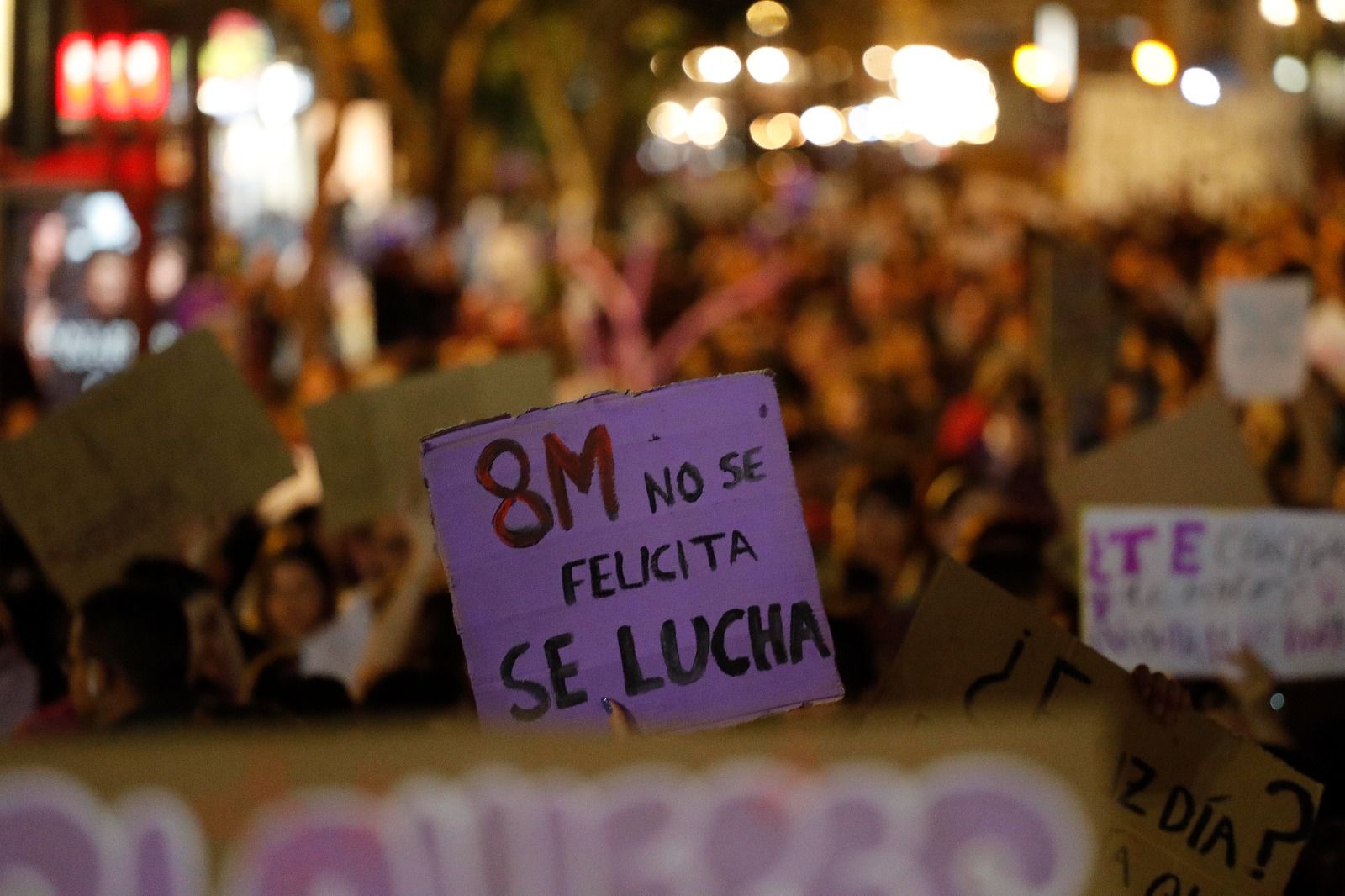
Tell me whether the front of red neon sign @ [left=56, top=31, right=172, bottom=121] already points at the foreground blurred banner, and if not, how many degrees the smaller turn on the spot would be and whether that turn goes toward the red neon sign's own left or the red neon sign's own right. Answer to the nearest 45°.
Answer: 0° — it already faces it

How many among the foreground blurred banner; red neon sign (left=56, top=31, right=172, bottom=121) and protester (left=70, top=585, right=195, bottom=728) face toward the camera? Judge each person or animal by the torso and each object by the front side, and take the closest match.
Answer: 2

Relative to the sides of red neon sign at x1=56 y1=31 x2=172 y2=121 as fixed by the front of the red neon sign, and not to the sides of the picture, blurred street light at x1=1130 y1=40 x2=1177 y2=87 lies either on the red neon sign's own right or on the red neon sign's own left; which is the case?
on the red neon sign's own left

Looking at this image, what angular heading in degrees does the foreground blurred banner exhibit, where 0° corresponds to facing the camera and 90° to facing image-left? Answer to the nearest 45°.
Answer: approximately 0°

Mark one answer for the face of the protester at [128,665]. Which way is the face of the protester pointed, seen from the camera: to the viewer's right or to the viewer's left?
to the viewer's left

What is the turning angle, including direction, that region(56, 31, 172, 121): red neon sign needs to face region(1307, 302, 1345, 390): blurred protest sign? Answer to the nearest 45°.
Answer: approximately 90° to its left

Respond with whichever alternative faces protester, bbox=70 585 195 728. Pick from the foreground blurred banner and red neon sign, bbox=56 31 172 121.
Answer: the red neon sign

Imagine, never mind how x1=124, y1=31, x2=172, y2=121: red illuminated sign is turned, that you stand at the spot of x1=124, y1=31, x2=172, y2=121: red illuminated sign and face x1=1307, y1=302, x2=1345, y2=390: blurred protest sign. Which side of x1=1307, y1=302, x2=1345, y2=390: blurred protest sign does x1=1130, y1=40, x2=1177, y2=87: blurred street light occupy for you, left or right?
left

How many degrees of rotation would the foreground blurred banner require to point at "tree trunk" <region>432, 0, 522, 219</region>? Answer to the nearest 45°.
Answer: approximately 180°

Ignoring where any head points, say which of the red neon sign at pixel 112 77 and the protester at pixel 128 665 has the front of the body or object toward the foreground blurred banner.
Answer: the red neon sign

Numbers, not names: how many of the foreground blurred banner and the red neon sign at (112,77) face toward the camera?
2
